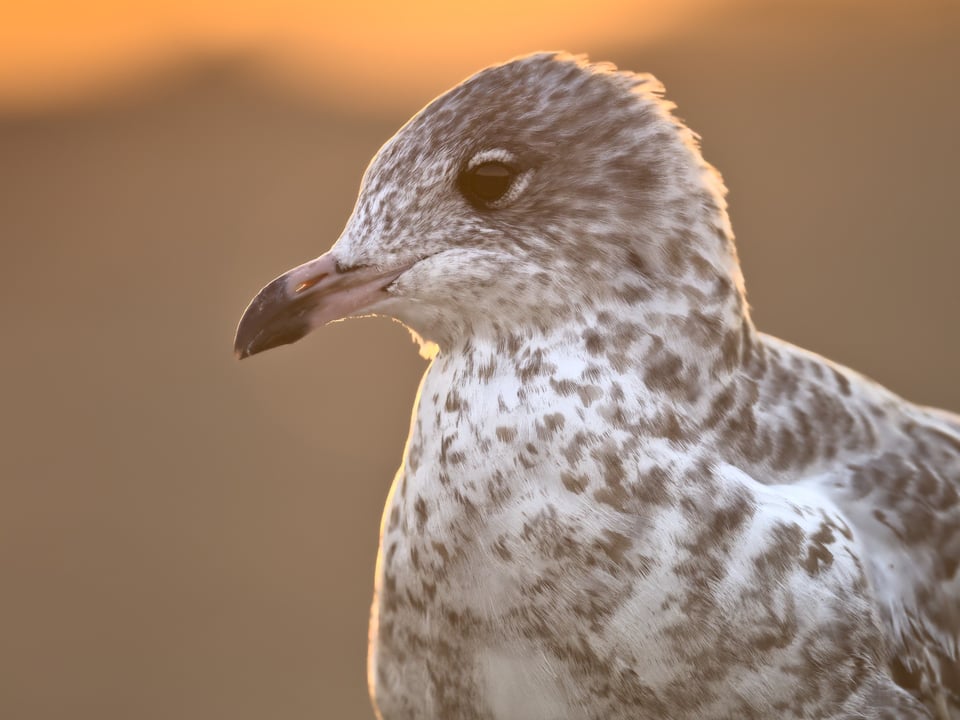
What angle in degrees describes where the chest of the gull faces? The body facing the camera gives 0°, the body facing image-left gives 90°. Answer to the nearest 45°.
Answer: approximately 45°
